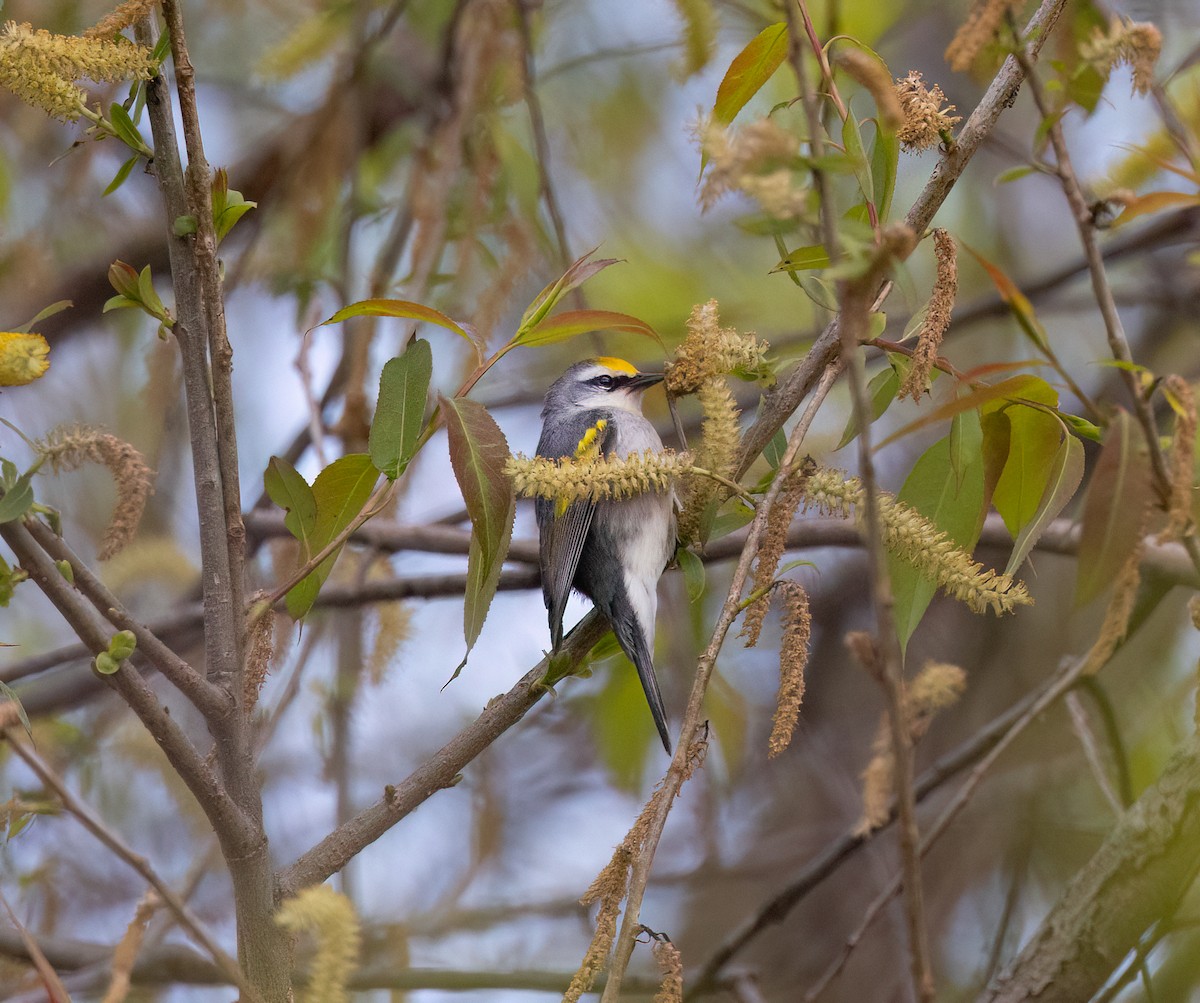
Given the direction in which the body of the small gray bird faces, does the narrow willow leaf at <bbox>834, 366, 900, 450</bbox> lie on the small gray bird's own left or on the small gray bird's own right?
on the small gray bird's own right

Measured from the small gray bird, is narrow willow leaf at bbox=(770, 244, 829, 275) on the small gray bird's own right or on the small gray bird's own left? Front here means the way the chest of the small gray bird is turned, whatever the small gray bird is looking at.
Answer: on the small gray bird's own right

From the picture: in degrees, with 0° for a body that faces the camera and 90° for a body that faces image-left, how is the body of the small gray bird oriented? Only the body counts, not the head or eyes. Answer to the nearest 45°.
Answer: approximately 270°

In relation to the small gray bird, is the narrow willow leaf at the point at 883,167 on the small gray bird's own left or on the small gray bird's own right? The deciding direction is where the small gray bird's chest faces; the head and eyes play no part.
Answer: on the small gray bird's own right
